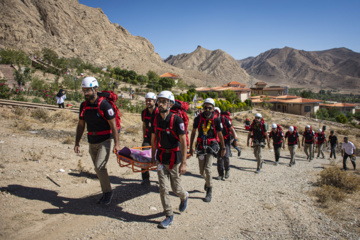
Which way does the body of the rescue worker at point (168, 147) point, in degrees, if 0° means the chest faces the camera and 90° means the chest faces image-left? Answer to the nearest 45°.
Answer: approximately 45°

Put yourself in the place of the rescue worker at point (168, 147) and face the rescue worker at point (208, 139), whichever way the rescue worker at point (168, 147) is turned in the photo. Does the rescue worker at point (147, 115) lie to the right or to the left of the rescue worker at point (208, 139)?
left

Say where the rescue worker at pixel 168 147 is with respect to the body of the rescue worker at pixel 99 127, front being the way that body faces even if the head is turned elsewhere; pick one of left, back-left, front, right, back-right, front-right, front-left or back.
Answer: left

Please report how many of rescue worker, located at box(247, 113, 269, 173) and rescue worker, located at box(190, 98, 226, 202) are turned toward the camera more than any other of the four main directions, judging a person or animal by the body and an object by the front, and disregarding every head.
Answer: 2

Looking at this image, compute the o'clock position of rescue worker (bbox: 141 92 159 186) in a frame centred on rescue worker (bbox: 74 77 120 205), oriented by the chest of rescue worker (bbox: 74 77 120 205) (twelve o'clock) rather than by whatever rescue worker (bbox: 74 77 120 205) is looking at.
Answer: rescue worker (bbox: 141 92 159 186) is roughly at 6 o'clock from rescue worker (bbox: 74 77 120 205).

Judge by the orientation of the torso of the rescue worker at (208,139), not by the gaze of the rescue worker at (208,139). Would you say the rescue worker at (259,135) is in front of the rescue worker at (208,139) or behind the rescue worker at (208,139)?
behind

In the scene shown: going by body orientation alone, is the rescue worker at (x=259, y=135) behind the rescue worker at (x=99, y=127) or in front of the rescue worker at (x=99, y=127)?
behind

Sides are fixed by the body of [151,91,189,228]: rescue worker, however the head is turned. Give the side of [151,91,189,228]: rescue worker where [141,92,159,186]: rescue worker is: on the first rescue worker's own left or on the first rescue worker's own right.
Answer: on the first rescue worker's own right
